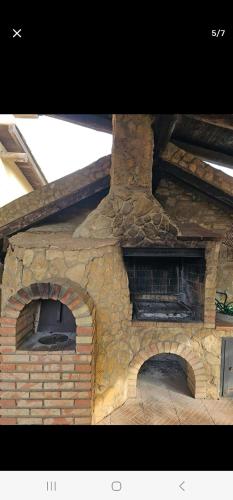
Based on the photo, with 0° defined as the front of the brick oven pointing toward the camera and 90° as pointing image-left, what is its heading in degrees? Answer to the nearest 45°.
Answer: approximately 0°
